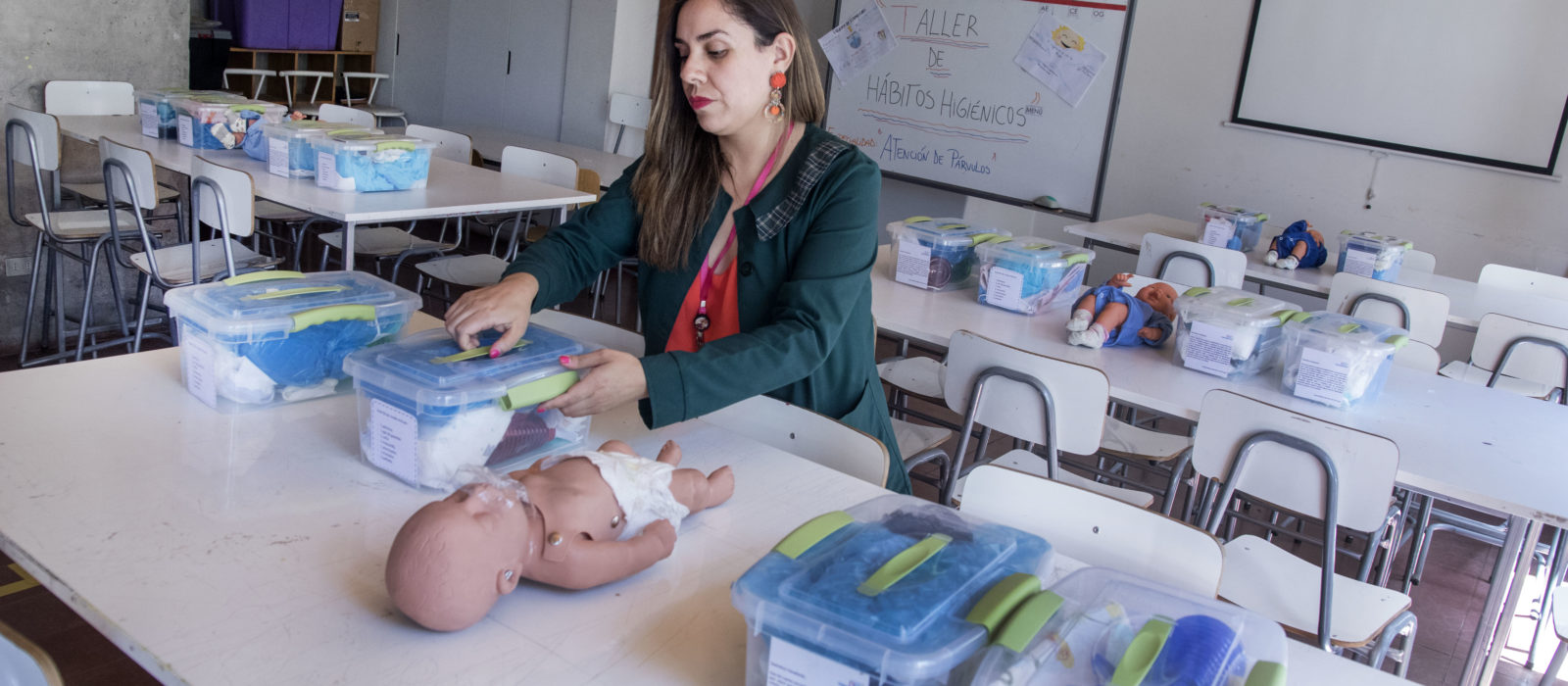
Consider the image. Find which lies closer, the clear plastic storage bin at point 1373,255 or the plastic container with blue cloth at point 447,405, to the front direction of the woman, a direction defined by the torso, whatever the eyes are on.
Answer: the plastic container with blue cloth

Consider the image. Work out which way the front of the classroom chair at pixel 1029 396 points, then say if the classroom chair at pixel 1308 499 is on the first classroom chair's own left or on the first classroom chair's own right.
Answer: on the first classroom chair's own right

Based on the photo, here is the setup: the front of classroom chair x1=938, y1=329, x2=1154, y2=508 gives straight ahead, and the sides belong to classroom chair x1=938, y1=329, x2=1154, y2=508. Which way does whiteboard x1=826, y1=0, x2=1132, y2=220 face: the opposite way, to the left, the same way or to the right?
the opposite way

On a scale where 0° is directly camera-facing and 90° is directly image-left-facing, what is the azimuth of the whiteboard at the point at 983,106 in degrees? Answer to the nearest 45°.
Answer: approximately 45°

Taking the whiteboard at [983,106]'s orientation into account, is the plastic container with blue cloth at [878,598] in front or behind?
in front

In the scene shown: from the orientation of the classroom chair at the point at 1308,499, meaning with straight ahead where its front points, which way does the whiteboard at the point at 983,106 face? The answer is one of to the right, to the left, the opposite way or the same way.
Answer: the opposite way
